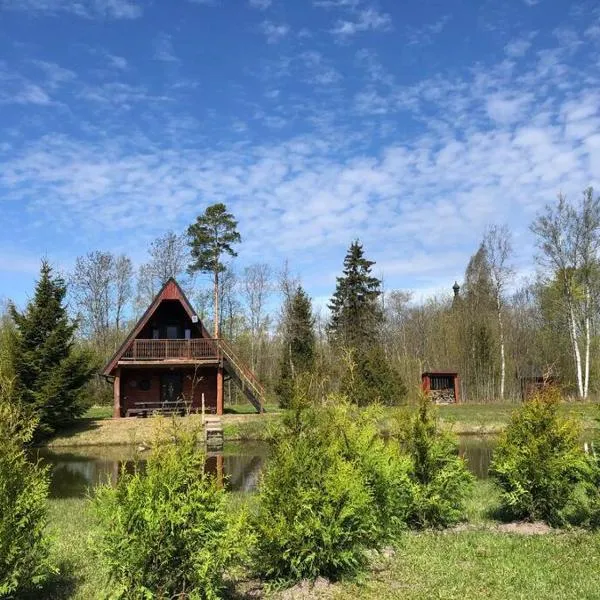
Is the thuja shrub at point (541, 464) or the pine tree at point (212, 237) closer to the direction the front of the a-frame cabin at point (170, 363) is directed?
the thuja shrub

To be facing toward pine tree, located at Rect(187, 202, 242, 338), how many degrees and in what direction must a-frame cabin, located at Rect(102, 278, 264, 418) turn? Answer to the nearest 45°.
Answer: approximately 180°

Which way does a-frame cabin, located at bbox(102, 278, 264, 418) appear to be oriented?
toward the camera

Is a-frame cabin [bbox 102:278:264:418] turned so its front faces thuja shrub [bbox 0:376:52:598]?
yes

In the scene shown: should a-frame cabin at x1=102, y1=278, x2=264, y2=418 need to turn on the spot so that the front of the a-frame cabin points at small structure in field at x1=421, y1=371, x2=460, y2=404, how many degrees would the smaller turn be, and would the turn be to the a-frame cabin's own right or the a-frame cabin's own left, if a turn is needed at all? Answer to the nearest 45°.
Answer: approximately 90° to the a-frame cabin's own left

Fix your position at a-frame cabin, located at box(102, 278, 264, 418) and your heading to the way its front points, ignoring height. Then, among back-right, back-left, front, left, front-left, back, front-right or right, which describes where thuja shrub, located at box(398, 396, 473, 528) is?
front

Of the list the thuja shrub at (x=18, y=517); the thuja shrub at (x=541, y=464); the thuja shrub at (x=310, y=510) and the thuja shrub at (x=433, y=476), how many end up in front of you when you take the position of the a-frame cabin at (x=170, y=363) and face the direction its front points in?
4

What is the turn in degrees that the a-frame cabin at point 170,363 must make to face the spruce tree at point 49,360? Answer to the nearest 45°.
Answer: approximately 45° to its right

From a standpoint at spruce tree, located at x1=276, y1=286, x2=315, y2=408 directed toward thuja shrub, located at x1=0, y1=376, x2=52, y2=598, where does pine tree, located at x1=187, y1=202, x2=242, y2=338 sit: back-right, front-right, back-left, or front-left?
back-right

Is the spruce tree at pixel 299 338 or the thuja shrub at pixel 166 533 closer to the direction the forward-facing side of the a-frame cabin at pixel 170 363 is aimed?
the thuja shrub

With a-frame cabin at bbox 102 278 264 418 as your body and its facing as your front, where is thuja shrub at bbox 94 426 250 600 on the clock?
thuja shrub is roughly at 12 o'clock from a-frame cabin.

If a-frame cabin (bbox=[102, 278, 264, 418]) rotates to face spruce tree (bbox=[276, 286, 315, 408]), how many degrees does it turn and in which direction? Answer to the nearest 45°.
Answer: approximately 135° to its left
